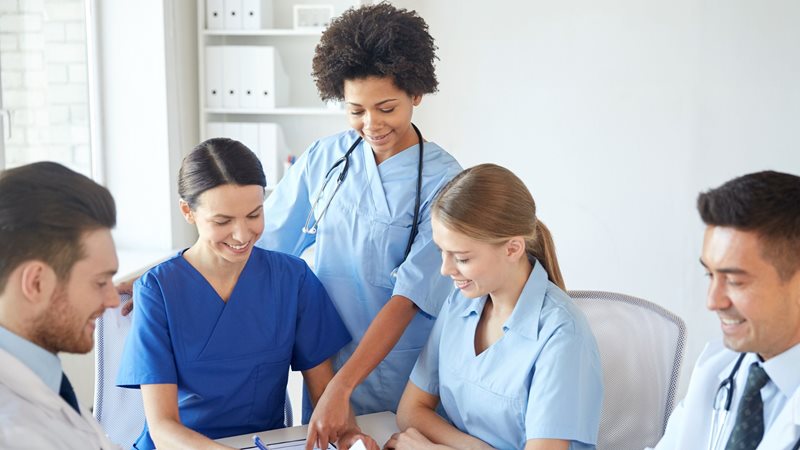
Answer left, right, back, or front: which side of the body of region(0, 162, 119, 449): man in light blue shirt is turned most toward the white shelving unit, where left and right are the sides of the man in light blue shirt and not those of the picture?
left

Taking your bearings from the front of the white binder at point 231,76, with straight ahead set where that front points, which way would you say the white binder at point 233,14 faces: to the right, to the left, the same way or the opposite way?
the same way

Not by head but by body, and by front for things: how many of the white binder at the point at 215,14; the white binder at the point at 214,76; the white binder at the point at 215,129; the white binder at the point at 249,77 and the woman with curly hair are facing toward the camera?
5

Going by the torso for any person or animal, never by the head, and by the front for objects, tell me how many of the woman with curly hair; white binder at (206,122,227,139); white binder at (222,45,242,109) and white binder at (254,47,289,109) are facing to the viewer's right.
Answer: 0

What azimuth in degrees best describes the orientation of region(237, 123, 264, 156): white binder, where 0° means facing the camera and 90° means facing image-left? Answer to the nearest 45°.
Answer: approximately 0°

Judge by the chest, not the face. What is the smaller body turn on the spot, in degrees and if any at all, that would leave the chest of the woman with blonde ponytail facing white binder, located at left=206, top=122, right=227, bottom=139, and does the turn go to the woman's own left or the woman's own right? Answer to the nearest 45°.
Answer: approximately 90° to the woman's own right

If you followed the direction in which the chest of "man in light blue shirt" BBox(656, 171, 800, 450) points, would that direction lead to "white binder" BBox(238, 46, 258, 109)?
no

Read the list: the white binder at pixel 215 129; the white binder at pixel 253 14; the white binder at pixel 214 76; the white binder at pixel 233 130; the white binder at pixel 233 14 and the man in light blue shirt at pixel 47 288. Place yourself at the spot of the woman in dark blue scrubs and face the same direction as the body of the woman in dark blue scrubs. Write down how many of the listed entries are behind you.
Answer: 5

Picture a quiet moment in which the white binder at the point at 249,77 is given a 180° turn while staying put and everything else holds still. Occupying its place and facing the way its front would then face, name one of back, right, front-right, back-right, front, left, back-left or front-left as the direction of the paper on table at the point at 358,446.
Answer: back

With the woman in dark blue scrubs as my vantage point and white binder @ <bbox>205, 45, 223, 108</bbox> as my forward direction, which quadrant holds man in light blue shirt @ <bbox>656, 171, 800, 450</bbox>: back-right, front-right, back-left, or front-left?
back-right

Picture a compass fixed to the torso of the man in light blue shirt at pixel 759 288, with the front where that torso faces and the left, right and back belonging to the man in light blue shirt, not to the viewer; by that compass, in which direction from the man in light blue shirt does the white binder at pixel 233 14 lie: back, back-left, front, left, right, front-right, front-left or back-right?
right

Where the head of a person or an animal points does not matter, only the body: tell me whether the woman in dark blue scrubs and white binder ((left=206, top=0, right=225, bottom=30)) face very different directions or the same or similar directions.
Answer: same or similar directions

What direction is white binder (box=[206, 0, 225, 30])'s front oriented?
toward the camera

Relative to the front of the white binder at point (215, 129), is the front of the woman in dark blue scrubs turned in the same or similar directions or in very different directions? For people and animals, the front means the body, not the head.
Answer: same or similar directions

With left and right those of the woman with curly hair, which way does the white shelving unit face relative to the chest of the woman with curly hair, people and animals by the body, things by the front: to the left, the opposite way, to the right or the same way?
the same way

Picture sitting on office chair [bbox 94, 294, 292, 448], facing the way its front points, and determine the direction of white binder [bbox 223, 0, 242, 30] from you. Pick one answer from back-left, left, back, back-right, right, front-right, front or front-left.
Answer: back-left

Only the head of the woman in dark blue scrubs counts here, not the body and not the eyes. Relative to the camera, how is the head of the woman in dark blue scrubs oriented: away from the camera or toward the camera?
toward the camera
